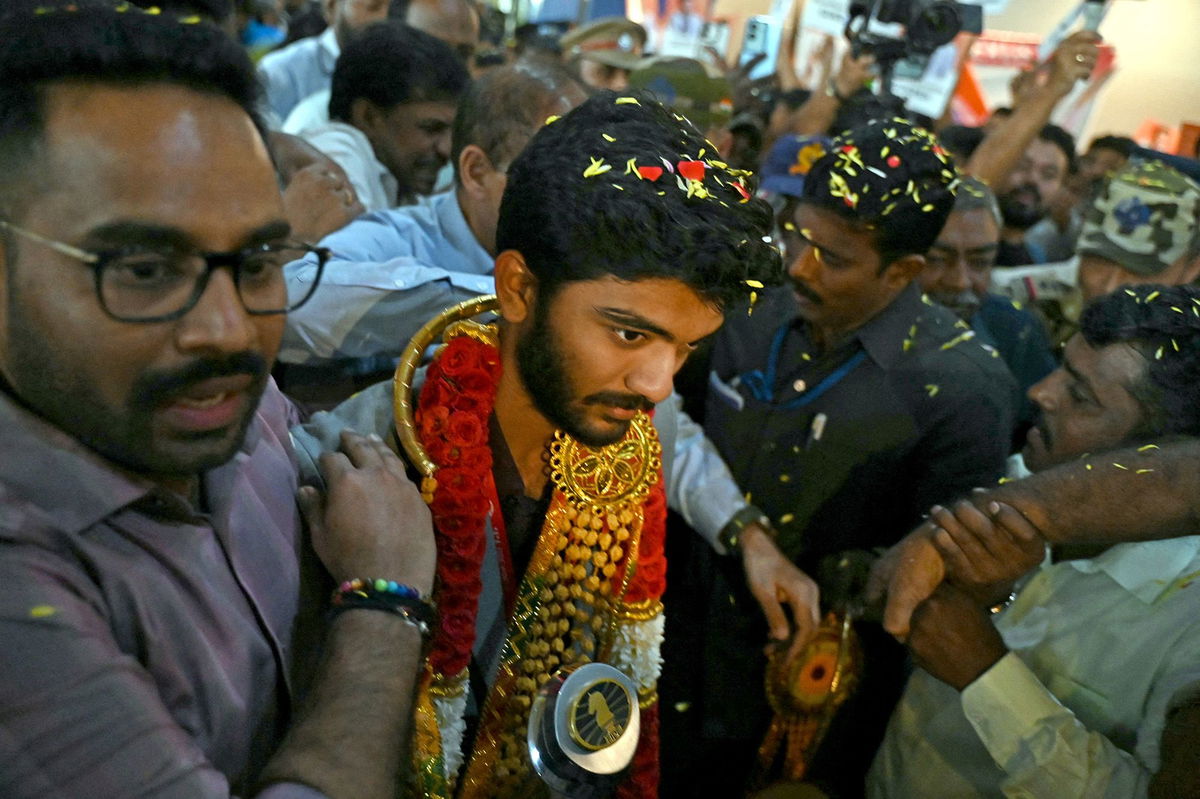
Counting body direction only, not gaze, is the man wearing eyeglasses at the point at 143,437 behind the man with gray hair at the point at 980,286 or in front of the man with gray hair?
in front

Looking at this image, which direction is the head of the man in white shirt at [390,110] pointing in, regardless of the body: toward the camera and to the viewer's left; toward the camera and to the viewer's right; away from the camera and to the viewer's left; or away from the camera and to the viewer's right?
toward the camera and to the viewer's right

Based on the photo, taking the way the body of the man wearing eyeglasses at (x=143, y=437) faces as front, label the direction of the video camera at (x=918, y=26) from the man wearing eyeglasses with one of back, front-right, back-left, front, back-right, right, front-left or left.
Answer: left

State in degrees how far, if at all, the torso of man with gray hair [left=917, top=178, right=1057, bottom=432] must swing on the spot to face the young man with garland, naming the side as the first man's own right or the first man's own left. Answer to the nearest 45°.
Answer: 0° — they already face them

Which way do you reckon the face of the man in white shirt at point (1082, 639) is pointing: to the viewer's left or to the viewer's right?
to the viewer's left

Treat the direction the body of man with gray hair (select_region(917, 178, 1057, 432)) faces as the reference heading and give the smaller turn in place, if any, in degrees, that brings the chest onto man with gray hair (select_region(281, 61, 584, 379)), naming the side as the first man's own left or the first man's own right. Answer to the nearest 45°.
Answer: approximately 45° to the first man's own right

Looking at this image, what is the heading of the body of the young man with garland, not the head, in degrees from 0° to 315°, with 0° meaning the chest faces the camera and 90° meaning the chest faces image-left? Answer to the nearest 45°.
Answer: approximately 315°
